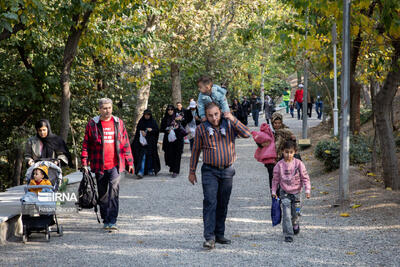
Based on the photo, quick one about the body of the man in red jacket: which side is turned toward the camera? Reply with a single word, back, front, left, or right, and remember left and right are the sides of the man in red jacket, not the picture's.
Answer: front

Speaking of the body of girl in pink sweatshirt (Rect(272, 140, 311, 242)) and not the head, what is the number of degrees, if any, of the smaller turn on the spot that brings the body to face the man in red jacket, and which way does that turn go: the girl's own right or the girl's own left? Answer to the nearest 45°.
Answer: approximately 90° to the girl's own right

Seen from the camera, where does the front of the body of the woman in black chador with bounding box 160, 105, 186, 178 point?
toward the camera

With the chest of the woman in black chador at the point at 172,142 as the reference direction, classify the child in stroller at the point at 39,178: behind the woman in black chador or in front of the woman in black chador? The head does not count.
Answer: in front

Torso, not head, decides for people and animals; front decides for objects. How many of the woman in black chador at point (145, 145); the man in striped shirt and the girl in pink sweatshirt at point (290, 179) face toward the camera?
3

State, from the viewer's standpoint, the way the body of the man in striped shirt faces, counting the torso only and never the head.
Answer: toward the camera

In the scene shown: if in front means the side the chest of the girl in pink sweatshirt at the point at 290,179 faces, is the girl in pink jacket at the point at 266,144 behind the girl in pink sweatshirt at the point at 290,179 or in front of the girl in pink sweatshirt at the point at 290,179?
behind

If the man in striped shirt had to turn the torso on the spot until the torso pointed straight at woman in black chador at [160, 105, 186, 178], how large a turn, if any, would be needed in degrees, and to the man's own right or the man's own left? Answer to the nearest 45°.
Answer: approximately 180°

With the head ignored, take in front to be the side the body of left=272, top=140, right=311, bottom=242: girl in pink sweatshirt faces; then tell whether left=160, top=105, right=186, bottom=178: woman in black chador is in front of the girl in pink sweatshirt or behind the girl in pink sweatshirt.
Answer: behind

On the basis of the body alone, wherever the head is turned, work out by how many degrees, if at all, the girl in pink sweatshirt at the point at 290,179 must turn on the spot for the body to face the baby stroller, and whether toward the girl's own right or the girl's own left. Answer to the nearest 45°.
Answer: approximately 90° to the girl's own right

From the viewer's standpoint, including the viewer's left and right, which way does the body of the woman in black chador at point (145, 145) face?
facing the viewer

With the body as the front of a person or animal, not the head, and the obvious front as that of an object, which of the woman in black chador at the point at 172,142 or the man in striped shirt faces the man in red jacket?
the woman in black chador
